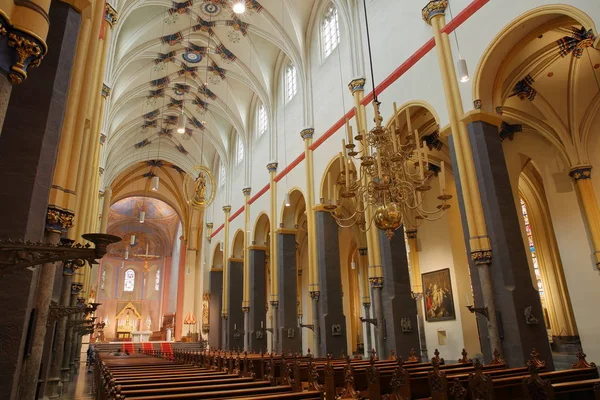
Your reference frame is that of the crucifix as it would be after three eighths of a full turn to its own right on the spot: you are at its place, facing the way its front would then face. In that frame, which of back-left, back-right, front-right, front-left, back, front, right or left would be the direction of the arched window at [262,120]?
back-left

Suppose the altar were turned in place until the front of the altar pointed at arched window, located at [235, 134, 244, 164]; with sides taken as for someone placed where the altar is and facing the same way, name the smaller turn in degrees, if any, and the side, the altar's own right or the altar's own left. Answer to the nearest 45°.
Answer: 0° — it already faces it

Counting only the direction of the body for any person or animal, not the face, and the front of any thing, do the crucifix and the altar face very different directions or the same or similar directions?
same or similar directions

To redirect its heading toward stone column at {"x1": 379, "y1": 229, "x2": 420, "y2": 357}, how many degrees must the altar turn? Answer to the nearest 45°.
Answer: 0° — it already faces it

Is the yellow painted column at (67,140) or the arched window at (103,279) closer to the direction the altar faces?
the yellow painted column

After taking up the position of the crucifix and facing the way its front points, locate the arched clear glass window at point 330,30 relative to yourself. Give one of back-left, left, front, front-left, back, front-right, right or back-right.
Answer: front

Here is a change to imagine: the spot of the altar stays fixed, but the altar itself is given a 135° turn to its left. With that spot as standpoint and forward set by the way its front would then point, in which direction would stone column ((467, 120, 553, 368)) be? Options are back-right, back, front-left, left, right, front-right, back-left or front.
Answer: back-right

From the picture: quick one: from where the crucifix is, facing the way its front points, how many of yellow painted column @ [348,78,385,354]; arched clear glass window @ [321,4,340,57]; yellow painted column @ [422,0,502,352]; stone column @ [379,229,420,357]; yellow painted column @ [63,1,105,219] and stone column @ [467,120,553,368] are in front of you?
6

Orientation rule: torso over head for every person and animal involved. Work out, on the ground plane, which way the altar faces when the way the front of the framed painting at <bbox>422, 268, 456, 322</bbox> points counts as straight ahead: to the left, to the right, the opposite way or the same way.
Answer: to the left

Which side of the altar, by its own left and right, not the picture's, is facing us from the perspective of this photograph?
front

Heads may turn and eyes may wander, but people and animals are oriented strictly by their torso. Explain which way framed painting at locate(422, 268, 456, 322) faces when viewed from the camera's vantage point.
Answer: facing the viewer and to the left of the viewer

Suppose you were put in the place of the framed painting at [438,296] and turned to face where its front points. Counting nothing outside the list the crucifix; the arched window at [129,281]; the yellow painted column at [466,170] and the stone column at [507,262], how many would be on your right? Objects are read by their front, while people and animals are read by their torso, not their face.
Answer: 2

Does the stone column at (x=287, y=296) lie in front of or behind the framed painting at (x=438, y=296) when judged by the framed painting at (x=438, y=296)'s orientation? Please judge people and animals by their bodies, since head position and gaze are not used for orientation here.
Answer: in front

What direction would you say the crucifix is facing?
toward the camera

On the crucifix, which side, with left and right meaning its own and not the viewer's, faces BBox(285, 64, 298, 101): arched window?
front

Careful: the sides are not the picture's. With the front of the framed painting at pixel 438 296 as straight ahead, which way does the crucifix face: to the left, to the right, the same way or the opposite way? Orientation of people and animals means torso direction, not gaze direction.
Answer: to the left

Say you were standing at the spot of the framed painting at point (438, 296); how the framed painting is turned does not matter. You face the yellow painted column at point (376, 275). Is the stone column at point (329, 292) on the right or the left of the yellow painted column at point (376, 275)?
right

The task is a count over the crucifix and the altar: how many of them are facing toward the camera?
2

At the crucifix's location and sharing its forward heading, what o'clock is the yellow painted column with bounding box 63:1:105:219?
The yellow painted column is roughly at 12 o'clock from the crucifix.
